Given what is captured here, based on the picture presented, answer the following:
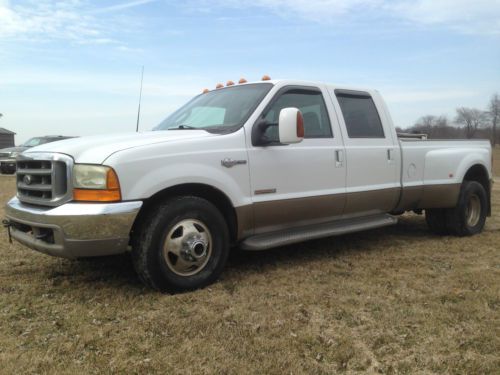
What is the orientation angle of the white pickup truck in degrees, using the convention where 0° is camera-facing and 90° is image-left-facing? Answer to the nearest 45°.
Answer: approximately 45°

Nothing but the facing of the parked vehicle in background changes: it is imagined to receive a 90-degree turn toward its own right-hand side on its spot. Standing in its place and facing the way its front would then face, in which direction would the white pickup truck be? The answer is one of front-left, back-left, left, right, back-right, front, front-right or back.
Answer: back-left

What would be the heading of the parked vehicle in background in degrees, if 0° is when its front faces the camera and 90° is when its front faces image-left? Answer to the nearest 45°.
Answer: approximately 45°
